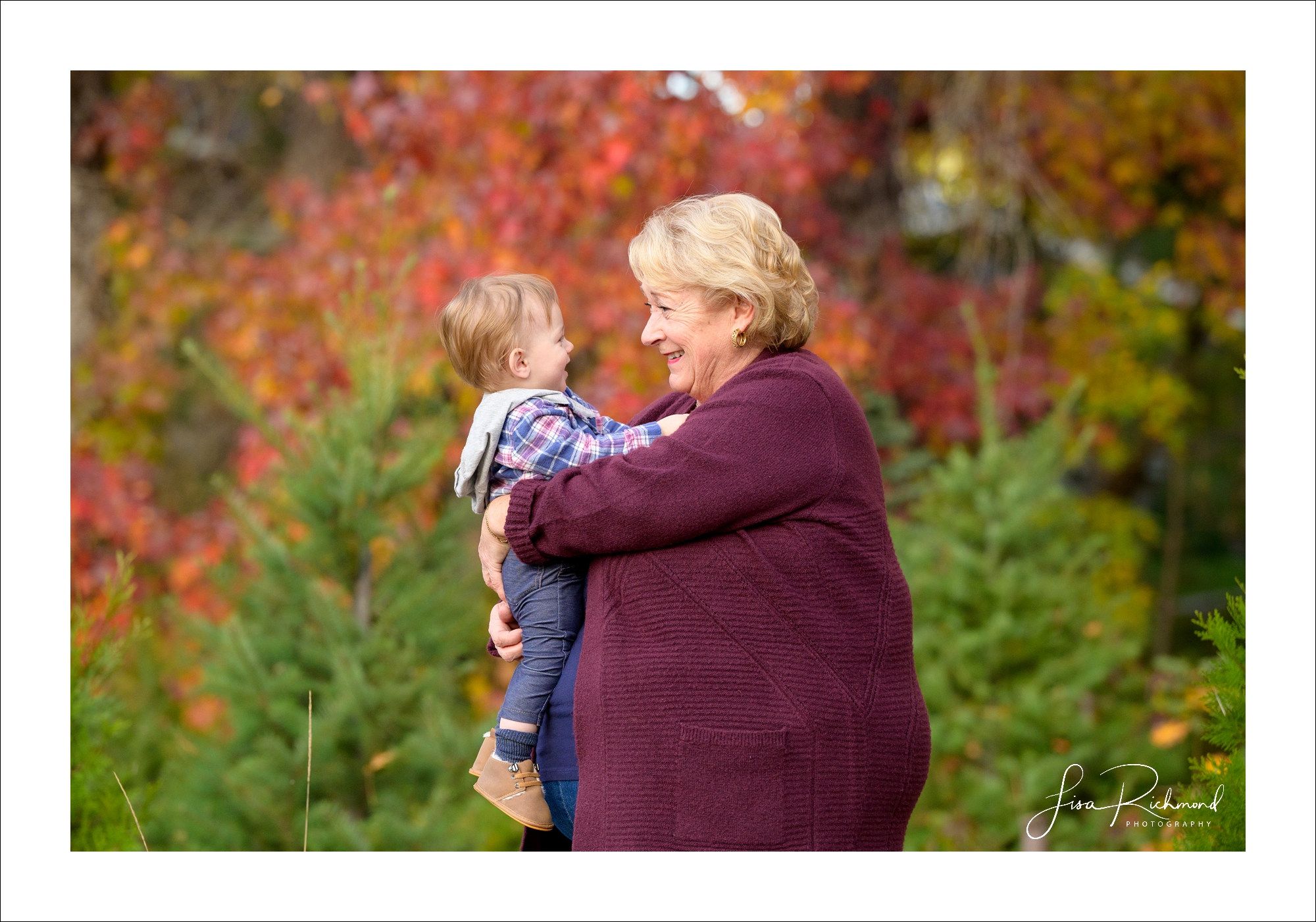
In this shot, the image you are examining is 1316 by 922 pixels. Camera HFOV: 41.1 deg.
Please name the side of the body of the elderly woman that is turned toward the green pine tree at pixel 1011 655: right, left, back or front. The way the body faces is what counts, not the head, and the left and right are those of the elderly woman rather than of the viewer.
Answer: right

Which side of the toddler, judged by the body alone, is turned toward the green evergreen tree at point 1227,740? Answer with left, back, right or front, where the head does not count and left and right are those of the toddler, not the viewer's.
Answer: front

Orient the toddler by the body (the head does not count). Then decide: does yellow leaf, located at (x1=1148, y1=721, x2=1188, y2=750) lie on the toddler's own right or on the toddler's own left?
on the toddler's own left

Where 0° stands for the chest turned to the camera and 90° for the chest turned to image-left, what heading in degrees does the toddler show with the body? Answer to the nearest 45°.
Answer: approximately 270°

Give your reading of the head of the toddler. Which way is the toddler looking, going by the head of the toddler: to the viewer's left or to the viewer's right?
to the viewer's right

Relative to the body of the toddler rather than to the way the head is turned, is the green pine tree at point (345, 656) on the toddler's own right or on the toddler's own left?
on the toddler's own left

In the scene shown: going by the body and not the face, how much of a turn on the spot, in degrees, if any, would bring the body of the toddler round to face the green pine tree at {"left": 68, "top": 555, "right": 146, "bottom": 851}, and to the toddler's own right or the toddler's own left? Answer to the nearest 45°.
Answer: approximately 135° to the toddler's own left

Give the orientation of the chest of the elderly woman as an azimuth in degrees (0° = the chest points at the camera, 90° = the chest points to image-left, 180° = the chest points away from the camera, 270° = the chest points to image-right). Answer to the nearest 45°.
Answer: approximately 90°

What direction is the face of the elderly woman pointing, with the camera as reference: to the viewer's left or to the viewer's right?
to the viewer's left
